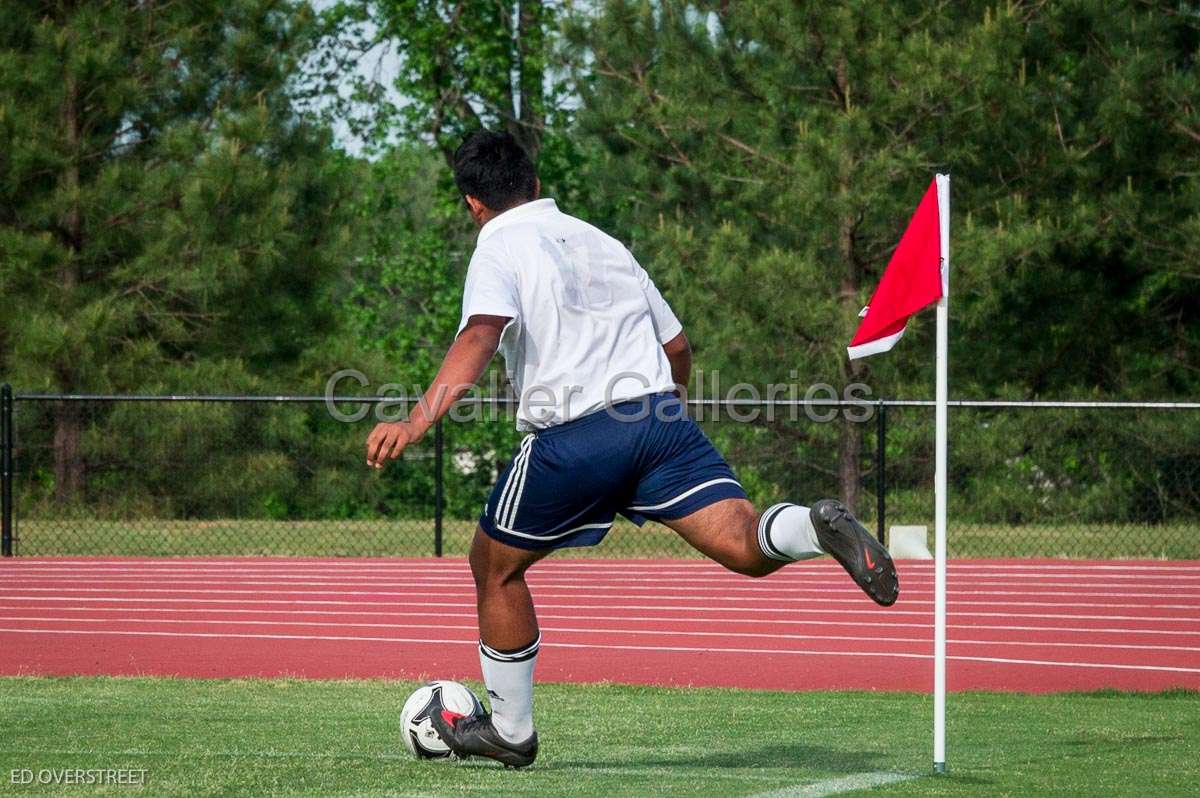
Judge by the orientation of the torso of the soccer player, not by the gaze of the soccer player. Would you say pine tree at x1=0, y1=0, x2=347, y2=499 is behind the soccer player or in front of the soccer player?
in front

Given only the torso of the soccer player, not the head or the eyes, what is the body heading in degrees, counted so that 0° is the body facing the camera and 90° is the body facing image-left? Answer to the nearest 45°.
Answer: approximately 135°

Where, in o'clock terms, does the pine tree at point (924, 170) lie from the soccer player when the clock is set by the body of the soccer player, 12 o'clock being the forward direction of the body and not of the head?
The pine tree is roughly at 2 o'clock from the soccer player.

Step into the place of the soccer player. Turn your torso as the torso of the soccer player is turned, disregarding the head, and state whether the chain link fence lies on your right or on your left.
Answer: on your right

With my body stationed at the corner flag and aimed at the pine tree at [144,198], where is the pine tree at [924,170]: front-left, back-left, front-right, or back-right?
front-right

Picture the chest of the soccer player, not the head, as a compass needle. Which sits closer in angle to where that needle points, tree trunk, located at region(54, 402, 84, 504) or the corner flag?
the tree trunk

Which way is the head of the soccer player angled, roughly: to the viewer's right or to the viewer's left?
to the viewer's left

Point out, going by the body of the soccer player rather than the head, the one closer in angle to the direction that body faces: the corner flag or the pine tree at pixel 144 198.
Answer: the pine tree

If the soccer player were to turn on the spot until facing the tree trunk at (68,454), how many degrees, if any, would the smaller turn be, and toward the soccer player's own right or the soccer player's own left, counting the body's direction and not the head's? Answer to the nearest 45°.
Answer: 0° — they already face it
